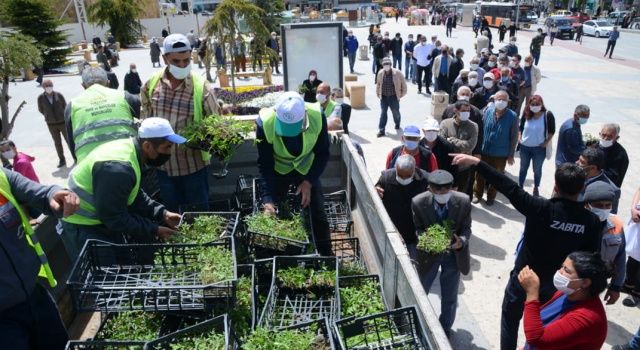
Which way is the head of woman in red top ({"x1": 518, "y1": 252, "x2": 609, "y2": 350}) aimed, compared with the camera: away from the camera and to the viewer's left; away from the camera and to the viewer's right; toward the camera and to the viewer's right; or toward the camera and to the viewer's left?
toward the camera and to the viewer's left

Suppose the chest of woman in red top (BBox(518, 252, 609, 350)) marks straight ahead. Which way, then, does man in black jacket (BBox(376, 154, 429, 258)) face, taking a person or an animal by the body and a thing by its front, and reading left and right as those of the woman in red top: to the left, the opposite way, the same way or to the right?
to the left

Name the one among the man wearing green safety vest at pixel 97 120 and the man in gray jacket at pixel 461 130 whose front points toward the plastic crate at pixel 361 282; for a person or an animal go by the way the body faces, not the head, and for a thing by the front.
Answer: the man in gray jacket

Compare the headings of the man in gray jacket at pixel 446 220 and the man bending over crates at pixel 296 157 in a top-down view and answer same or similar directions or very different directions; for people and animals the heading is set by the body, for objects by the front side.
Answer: same or similar directions

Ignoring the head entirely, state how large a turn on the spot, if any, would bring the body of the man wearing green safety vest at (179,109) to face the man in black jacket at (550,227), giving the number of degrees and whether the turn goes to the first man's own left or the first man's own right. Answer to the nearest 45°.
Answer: approximately 45° to the first man's own left

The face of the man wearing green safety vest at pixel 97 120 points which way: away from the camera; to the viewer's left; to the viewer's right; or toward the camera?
away from the camera

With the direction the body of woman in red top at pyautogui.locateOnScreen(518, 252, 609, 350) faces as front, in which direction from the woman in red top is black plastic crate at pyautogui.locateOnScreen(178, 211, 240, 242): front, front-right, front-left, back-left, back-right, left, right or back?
front

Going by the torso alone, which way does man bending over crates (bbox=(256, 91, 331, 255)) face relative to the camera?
toward the camera

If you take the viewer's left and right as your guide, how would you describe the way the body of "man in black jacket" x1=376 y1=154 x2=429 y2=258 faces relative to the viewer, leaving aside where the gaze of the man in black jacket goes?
facing the viewer

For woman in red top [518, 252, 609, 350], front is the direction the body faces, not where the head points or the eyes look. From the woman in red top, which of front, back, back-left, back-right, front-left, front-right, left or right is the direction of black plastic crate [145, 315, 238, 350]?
front-left

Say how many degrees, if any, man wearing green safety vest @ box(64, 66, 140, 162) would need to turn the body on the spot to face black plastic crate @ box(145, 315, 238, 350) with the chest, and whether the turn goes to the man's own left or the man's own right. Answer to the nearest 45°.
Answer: approximately 180°

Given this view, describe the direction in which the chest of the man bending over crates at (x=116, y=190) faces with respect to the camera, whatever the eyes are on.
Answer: to the viewer's right

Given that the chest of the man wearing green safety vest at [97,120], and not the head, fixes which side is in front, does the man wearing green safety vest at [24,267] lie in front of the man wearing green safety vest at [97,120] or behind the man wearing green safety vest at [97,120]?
behind

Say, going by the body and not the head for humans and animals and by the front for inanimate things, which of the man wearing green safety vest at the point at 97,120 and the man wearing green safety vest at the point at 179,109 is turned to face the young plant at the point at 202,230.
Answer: the man wearing green safety vest at the point at 179,109

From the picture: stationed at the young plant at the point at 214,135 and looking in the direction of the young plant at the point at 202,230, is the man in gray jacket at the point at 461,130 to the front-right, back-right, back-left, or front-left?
back-left

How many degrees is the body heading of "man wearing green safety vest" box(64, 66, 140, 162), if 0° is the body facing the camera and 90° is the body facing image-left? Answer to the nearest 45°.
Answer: approximately 180°

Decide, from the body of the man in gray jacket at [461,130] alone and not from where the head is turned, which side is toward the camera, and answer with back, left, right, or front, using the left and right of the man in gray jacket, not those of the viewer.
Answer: front
